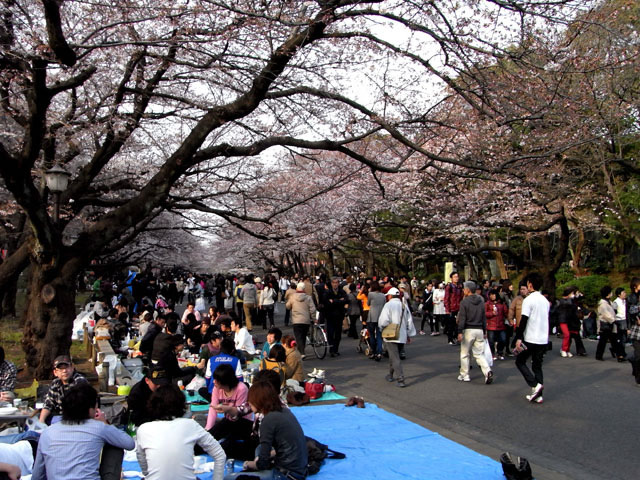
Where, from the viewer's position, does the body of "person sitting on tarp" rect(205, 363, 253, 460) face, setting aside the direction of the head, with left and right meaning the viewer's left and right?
facing the viewer and to the left of the viewer

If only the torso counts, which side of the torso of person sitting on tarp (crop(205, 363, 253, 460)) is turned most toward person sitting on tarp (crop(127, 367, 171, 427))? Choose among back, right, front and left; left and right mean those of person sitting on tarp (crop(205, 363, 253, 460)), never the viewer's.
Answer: right

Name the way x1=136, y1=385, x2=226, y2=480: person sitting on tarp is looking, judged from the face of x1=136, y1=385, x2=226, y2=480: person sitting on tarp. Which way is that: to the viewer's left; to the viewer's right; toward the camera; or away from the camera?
away from the camera

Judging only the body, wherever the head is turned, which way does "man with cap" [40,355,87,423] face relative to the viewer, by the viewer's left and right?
facing the viewer

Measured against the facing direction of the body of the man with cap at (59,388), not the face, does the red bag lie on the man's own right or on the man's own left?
on the man's own left

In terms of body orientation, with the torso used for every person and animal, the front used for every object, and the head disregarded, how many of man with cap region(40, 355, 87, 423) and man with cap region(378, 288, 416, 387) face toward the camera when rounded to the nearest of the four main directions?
1

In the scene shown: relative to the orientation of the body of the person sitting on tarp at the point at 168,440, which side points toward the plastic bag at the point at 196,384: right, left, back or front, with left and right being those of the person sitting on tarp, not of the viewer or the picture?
front

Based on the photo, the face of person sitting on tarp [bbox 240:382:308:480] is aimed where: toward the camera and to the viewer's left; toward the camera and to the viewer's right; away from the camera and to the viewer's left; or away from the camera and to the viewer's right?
away from the camera and to the viewer's left

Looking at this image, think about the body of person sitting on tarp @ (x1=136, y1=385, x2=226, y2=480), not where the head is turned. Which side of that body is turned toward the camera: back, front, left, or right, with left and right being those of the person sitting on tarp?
back

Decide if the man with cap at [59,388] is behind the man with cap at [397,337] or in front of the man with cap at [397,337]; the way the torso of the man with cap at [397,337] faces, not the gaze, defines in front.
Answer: behind

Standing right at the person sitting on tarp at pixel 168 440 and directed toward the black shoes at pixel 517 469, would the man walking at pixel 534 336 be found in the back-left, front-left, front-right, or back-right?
front-left

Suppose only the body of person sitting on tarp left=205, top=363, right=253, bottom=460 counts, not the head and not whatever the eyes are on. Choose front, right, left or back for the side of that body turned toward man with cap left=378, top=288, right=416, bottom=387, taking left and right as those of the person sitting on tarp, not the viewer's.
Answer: back

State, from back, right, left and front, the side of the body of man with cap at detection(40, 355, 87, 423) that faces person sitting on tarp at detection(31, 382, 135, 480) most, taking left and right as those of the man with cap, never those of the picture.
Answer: front
